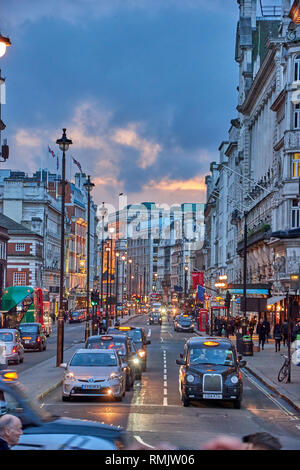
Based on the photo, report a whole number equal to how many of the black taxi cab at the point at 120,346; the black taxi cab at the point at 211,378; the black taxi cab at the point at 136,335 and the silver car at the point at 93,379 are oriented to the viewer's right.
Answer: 0

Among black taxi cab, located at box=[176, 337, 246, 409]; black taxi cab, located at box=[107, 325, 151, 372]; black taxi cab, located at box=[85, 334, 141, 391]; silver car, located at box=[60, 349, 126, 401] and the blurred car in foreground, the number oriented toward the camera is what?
4

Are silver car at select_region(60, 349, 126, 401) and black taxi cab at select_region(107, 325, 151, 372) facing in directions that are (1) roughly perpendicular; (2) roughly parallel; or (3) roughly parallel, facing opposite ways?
roughly parallel

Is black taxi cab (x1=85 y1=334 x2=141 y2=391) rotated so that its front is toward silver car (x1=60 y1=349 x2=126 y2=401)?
yes

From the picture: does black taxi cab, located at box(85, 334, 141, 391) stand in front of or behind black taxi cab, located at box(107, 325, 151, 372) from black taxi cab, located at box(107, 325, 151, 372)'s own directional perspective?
in front

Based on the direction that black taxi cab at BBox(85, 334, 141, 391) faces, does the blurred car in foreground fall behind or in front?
in front

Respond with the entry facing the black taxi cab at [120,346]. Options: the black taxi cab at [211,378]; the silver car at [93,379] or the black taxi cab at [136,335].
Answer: the black taxi cab at [136,335]

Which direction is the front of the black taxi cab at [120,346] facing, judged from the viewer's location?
facing the viewer

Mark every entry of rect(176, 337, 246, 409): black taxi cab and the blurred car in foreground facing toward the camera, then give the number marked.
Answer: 1

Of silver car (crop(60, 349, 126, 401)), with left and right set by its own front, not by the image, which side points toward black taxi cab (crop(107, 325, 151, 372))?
back
